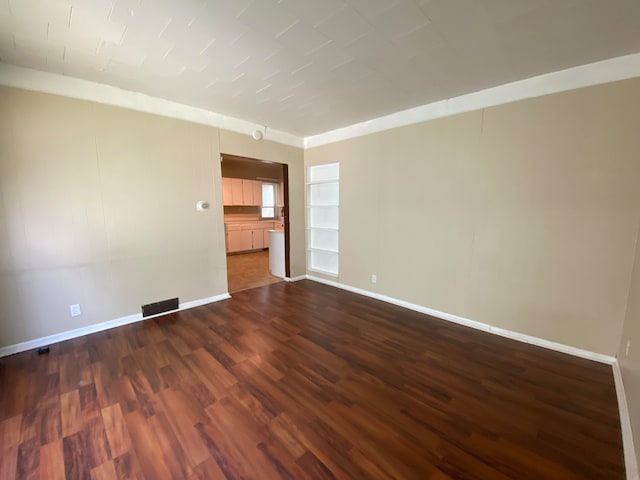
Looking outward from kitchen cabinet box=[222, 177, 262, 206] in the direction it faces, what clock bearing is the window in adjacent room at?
The window in adjacent room is roughly at 9 o'clock from the kitchen cabinet.

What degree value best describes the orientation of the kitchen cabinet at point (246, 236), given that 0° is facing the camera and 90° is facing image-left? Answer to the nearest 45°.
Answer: approximately 315°

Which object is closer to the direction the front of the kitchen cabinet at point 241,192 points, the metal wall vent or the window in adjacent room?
the metal wall vent

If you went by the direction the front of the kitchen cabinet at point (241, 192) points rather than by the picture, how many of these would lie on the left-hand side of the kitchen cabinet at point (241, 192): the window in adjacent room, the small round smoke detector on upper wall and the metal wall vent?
1

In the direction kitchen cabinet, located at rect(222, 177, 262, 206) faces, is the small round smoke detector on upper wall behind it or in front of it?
in front

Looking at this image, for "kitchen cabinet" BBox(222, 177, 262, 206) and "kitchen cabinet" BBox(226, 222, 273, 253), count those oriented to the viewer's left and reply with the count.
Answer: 0
